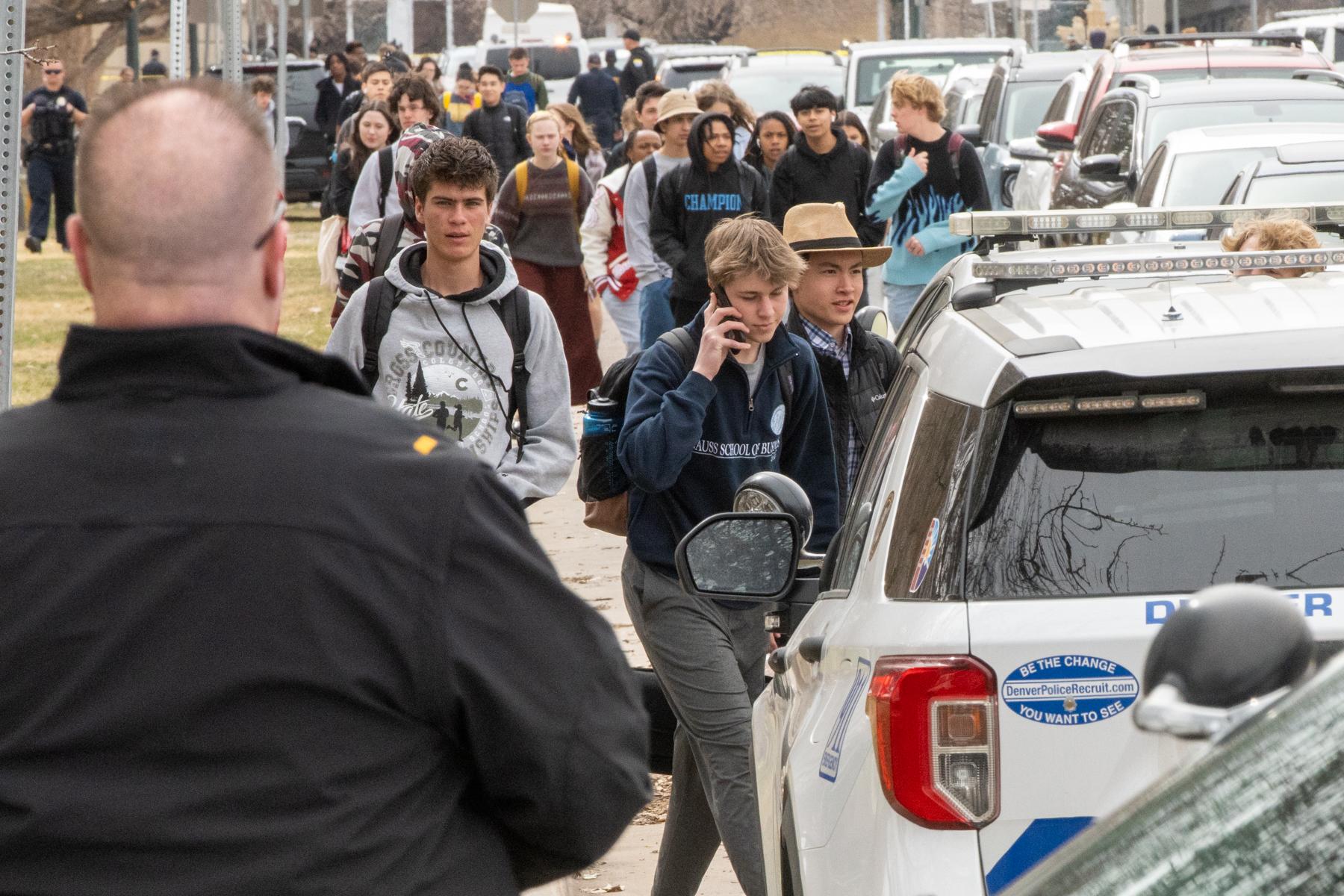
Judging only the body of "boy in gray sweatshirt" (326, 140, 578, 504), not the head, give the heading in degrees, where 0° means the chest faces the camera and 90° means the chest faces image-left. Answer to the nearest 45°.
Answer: approximately 0°

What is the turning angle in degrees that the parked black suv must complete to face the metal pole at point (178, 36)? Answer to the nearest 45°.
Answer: approximately 180°

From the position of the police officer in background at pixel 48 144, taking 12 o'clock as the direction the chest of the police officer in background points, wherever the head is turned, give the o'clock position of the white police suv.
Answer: The white police suv is roughly at 12 o'clock from the police officer in background.

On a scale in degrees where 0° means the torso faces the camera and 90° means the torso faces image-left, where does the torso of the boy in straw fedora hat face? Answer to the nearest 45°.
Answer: approximately 315°

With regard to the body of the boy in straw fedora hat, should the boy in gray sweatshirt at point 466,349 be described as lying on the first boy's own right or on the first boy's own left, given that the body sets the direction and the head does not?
on the first boy's own right

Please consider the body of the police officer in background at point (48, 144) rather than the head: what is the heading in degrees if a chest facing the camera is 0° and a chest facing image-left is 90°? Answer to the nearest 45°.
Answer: approximately 0°

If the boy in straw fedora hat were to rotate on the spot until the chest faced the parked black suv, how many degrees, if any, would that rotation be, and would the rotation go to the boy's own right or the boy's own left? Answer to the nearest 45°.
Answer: approximately 135° to the boy's own left

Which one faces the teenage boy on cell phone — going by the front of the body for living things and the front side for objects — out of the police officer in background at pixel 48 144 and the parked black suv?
the police officer in background

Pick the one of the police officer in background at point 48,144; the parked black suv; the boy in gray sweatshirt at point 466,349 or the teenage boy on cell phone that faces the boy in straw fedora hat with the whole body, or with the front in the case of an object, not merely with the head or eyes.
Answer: the police officer in background

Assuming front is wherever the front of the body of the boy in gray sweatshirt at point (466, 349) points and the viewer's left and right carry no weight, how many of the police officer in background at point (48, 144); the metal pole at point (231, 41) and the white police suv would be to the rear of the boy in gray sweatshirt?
2
